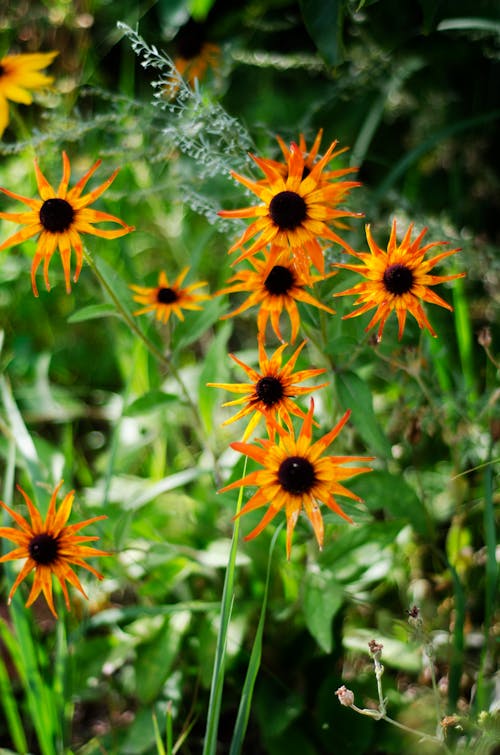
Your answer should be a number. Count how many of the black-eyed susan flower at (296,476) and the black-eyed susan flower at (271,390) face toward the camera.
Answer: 2

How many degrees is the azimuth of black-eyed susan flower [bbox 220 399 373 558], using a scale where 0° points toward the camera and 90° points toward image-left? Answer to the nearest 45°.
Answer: approximately 0°

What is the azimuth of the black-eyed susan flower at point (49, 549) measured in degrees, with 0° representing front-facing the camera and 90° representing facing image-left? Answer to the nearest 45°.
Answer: approximately 0°

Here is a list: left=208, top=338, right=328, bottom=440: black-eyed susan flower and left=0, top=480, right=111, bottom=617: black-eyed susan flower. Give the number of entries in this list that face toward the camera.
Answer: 2
